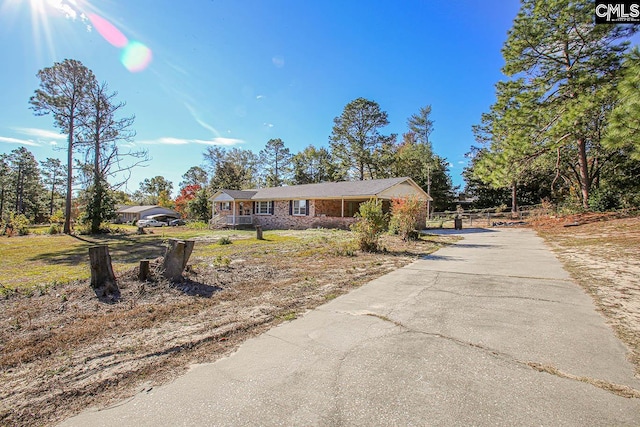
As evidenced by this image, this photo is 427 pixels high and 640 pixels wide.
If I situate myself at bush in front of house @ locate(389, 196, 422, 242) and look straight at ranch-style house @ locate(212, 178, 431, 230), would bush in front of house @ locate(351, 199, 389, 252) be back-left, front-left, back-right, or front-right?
back-left

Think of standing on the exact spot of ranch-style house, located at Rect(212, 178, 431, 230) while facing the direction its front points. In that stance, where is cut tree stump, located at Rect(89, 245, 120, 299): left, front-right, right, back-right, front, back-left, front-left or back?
front-left

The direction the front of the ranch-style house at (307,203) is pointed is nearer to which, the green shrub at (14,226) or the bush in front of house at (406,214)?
the green shrub

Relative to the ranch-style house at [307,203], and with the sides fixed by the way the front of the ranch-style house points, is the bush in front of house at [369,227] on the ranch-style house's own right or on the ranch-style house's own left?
on the ranch-style house's own left

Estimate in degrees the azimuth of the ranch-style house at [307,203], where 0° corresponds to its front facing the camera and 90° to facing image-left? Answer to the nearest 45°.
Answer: approximately 45°

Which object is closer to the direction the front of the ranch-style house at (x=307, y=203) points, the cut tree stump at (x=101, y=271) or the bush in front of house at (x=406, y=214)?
the cut tree stump

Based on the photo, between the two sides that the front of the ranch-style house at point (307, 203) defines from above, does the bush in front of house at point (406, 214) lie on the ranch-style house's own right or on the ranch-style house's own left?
on the ranch-style house's own left

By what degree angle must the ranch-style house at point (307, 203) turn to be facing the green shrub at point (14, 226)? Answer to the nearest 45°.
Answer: approximately 45° to its right

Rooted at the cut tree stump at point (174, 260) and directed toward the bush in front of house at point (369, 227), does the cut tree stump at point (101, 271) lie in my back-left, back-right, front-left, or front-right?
back-left

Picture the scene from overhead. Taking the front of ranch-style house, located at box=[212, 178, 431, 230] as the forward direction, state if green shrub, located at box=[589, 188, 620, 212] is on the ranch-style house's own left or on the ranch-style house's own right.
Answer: on the ranch-style house's own left
